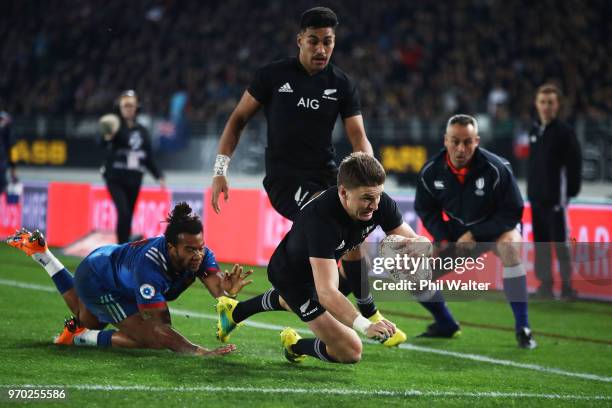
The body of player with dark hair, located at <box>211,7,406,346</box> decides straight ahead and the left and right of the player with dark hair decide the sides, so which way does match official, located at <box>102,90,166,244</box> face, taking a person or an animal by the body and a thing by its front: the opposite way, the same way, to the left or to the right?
the same way

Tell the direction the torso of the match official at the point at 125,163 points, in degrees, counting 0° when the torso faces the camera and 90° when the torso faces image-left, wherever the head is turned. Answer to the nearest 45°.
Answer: approximately 0°

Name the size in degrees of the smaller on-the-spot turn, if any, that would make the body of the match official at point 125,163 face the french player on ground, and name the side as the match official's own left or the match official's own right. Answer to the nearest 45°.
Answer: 0° — they already face them

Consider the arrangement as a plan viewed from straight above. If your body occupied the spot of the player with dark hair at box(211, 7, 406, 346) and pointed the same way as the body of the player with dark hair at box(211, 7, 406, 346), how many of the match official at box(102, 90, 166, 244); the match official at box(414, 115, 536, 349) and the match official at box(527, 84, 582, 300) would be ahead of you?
0

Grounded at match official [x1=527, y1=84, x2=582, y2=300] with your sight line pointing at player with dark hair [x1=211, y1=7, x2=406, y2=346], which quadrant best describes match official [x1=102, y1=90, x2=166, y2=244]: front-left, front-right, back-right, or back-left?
front-right

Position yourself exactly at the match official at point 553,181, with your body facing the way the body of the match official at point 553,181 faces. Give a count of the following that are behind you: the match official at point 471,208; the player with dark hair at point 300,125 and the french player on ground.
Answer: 0

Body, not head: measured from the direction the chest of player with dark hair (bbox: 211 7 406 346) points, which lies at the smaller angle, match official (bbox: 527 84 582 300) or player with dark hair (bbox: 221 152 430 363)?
the player with dark hair

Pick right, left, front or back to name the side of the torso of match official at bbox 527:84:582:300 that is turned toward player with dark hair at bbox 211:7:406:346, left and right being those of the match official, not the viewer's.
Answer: front

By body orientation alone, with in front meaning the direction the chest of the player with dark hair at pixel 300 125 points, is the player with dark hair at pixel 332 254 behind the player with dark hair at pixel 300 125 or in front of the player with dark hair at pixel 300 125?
in front

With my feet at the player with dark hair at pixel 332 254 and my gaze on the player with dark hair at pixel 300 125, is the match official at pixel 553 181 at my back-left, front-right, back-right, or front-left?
front-right

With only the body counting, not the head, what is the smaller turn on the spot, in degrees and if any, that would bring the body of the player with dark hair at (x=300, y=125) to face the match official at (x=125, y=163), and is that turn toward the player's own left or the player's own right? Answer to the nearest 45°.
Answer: approximately 135° to the player's own right

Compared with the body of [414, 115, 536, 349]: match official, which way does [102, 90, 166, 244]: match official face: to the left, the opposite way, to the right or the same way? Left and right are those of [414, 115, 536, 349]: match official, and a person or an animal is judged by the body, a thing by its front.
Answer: the same way

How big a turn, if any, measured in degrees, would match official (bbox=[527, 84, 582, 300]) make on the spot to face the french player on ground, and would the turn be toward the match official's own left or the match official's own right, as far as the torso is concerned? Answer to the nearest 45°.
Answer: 0° — they already face them

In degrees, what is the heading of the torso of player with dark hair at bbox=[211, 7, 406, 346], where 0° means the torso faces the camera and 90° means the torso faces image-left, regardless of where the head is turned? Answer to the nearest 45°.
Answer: approximately 0°

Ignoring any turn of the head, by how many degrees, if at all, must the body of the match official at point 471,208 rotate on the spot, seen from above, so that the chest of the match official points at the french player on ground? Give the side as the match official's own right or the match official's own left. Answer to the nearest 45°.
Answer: approximately 45° to the match official's own right

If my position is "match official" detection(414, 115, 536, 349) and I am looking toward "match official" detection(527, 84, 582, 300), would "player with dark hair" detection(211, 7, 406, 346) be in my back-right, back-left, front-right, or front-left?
back-left

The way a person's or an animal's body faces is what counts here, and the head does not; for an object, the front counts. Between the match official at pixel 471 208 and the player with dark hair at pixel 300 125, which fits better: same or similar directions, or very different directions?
same or similar directions

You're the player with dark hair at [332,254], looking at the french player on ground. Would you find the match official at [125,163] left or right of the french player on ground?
right

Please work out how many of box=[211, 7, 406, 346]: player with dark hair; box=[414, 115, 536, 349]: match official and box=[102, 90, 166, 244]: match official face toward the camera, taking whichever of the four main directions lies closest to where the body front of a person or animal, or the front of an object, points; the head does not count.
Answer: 3

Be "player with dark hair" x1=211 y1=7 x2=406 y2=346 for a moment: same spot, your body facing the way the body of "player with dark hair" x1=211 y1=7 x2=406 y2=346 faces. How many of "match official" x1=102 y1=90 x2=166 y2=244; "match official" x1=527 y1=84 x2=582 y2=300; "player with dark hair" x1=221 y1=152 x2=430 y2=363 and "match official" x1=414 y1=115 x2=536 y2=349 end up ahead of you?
1
